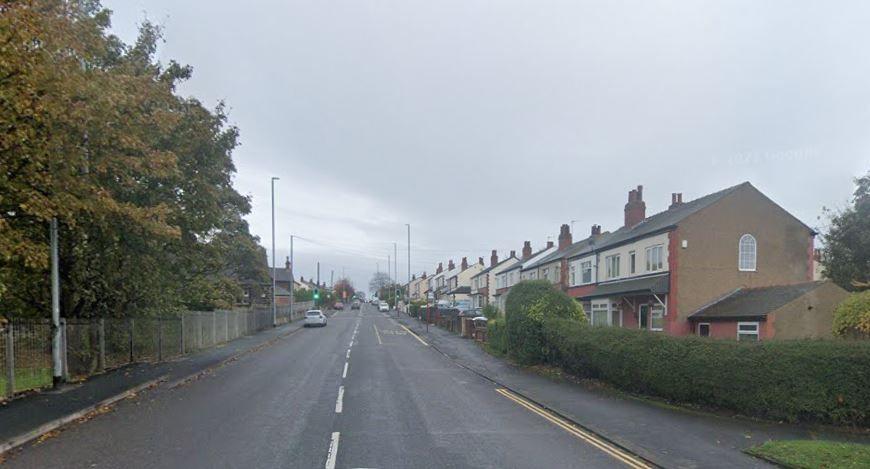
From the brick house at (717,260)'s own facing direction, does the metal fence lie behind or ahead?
ahead

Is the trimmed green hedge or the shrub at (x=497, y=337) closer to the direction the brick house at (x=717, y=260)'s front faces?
the shrub

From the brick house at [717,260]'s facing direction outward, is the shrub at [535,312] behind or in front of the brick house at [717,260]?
in front

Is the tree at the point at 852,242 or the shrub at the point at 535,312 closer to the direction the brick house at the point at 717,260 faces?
the shrub

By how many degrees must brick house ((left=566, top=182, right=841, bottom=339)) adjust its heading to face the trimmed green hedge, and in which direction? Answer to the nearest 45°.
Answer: approximately 45° to its left

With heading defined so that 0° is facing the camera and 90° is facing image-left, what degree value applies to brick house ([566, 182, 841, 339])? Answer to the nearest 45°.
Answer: approximately 45°

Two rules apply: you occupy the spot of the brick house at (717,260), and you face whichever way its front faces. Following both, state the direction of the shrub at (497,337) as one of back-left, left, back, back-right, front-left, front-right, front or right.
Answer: front

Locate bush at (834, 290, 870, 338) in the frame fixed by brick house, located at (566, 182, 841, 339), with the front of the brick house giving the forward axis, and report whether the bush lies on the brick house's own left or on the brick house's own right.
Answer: on the brick house's own left
